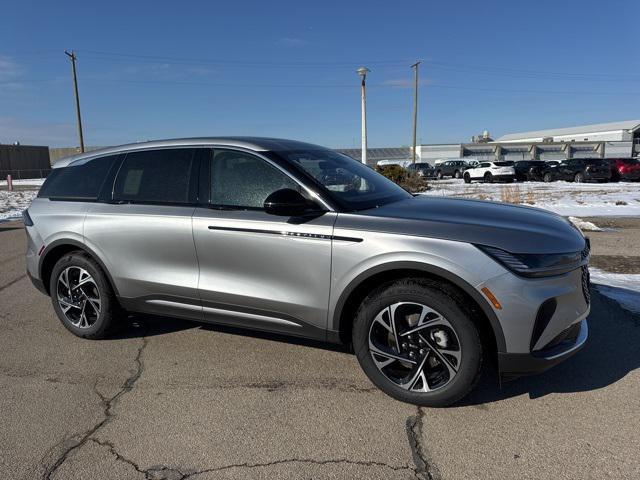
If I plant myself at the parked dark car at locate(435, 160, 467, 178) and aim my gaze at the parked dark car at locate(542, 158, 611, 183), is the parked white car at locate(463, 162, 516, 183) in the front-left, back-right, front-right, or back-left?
front-right

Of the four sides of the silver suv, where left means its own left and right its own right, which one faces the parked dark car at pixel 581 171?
left

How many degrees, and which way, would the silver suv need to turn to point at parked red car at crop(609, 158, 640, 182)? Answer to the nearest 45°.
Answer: approximately 90° to its left

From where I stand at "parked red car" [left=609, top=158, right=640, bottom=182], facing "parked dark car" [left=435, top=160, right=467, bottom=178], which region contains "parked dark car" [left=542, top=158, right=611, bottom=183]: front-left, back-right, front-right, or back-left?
front-left

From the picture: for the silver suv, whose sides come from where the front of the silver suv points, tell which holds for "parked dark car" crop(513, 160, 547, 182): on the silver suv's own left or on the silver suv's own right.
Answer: on the silver suv's own left

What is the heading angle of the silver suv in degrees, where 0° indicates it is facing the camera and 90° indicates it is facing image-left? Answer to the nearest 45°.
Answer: approximately 315°

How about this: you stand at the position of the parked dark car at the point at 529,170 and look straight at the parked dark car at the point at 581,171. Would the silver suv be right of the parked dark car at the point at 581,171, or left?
right

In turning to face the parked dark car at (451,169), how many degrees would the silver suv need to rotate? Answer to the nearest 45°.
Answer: approximately 135° to its left

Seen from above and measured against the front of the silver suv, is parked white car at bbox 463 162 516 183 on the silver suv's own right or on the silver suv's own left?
on the silver suv's own left
